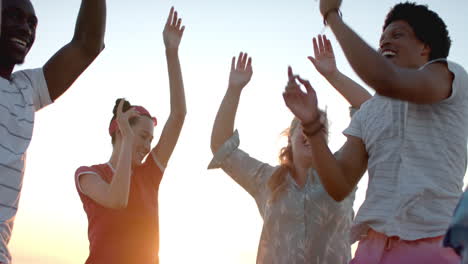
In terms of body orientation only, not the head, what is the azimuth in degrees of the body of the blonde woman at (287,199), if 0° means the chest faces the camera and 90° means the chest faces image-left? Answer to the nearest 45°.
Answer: approximately 0°

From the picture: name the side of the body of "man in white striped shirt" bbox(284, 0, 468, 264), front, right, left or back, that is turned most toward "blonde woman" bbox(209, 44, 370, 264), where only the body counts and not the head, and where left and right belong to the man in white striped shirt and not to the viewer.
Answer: right

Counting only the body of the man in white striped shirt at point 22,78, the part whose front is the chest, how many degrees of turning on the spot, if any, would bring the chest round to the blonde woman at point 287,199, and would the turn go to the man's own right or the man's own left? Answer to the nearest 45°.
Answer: approximately 90° to the man's own left

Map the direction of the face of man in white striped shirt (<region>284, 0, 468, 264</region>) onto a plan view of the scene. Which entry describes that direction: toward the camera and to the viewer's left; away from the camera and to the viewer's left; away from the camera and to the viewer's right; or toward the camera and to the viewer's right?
toward the camera and to the viewer's left

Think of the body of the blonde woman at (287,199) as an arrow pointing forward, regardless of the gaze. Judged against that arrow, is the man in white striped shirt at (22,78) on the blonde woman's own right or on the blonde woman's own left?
on the blonde woman's own right

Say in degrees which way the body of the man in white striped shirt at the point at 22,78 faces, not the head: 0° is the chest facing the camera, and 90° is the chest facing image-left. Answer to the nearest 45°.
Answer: approximately 315°

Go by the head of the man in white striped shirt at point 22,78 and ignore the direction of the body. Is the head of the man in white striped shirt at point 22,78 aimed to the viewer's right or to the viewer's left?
to the viewer's right

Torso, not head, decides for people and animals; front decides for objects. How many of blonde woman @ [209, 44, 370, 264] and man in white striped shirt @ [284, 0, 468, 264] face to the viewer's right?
0
